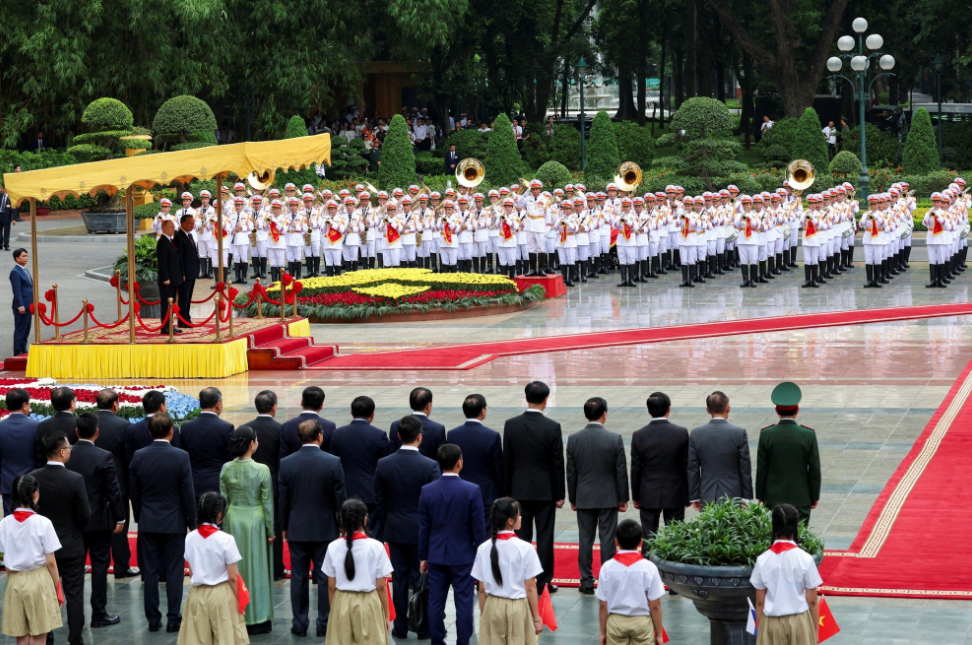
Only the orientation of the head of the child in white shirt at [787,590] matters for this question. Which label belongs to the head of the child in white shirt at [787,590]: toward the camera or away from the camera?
away from the camera

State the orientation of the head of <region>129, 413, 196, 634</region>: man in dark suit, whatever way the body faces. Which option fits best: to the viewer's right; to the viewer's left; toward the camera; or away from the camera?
away from the camera

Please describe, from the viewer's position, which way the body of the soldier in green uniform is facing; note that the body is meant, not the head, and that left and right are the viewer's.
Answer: facing away from the viewer

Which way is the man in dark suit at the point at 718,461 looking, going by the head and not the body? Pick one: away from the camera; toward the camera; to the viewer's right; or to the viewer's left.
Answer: away from the camera

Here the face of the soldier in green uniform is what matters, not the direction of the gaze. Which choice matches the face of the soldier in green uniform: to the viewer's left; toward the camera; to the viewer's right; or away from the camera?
away from the camera

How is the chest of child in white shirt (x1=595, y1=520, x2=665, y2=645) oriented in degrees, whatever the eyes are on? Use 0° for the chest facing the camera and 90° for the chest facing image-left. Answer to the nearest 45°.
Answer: approximately 180°

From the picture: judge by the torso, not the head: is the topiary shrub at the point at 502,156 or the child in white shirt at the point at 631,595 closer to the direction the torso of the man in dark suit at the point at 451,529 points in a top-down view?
the topiary shrub

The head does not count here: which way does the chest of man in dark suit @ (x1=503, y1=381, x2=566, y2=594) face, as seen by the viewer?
away from the camera

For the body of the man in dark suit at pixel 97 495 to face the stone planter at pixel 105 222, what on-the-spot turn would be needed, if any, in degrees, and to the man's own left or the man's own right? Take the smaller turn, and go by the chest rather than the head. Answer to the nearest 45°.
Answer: approximately 45° to the man's own left

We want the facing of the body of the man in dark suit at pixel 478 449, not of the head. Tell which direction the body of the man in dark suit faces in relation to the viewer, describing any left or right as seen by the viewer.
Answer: facing away from the viewer

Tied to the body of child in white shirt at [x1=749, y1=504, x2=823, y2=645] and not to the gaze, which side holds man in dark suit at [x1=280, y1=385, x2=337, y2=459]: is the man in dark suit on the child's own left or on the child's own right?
on the child's own left

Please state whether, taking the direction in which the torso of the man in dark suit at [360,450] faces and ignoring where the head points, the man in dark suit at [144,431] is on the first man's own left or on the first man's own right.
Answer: on the first man's own left

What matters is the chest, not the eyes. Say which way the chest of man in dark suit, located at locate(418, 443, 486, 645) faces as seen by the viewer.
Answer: away from the camera

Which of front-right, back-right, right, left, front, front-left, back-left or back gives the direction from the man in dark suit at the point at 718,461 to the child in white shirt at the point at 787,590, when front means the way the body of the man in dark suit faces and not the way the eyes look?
back
